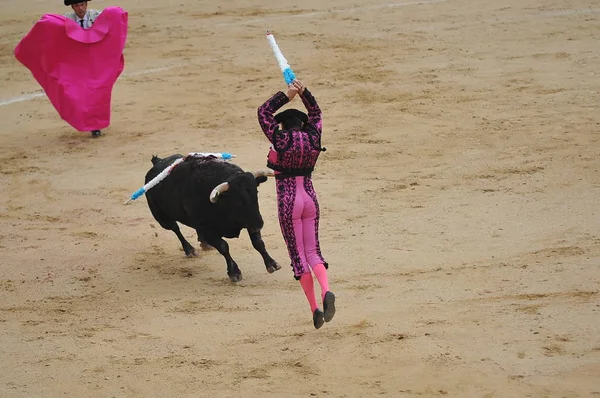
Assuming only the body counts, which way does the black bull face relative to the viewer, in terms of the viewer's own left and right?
facing the viewer and to the right of the viewer
